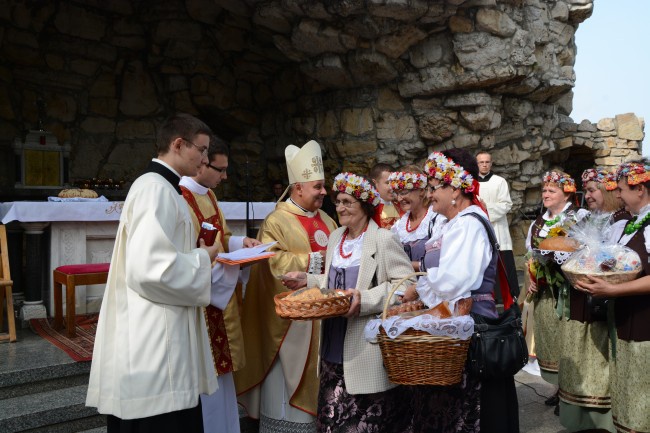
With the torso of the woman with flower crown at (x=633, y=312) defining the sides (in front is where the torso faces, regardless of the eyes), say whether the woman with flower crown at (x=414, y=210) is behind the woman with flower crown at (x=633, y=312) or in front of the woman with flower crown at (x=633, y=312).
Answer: in front

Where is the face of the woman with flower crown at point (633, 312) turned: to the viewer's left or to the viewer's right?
to the viewer's left

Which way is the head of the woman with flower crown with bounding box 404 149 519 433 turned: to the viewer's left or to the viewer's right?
to the viewer's left

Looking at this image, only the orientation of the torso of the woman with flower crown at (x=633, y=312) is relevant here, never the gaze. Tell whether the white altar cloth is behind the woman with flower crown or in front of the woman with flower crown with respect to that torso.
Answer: in front

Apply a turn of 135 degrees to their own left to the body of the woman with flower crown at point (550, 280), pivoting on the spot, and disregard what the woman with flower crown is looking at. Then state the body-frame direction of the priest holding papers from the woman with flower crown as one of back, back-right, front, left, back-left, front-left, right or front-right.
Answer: back-right

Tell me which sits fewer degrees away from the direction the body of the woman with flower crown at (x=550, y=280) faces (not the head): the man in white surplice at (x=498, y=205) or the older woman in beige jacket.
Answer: the older woman in beige jacket

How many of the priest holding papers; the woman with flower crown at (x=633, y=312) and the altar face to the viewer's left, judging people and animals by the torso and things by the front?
1

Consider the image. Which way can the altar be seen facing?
toward the camera

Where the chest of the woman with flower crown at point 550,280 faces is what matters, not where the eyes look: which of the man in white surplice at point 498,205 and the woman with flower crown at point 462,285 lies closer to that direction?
the woman with flower crown

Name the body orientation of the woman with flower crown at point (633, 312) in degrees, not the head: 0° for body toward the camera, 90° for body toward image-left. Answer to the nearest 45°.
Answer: approximately 90°

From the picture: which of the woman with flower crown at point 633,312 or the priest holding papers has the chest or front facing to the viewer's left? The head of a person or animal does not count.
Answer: the woman with flower crown

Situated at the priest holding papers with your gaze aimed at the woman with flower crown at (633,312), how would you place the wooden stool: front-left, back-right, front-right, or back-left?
back-left

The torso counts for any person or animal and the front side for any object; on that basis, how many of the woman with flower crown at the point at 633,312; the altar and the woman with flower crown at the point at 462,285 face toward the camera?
1

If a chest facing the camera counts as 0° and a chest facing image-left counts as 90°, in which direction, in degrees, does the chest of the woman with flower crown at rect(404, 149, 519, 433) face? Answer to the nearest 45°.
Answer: approximately 90°

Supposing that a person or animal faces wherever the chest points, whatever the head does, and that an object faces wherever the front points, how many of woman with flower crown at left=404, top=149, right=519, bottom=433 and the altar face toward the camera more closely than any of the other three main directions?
1

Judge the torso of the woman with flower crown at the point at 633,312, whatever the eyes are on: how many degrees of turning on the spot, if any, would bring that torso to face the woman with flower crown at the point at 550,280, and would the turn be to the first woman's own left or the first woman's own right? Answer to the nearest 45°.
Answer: approximately 45° to the first woman's own right

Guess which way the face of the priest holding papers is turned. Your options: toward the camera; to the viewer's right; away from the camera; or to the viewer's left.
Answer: to the viewer's right

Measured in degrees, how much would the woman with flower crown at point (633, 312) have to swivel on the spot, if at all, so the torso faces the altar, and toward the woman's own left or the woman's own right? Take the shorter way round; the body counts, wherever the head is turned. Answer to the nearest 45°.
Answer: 0° — they already face it
